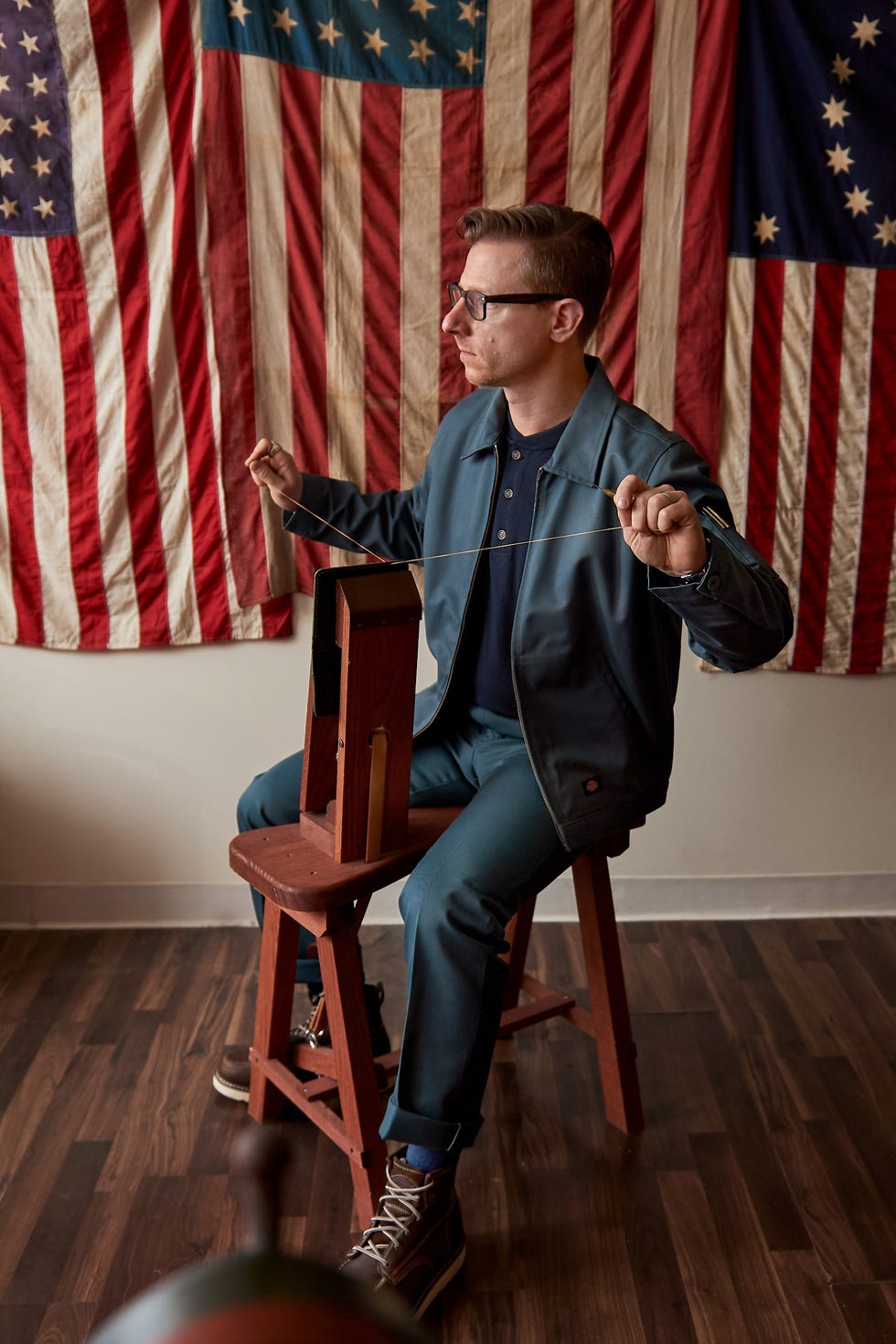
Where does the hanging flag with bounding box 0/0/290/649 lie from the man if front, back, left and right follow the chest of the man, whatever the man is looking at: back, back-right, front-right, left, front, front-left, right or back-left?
right

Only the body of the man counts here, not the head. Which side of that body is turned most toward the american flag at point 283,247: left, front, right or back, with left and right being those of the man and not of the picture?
right

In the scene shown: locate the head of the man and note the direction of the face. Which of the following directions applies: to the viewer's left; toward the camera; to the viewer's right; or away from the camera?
to the viewer's left
